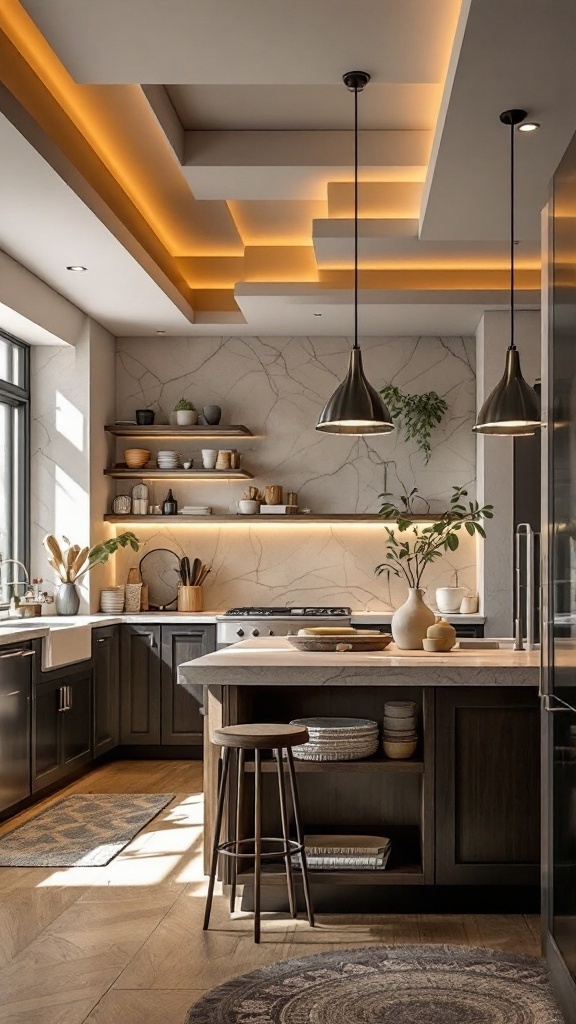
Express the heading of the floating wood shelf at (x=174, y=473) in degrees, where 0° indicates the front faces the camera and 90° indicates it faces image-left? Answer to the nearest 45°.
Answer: approximately 0°

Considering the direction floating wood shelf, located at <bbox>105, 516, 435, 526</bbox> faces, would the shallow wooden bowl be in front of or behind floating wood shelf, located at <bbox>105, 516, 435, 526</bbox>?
in front

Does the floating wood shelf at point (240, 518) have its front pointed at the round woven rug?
yes

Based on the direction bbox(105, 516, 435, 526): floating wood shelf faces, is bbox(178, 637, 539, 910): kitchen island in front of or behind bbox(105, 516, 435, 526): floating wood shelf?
in front

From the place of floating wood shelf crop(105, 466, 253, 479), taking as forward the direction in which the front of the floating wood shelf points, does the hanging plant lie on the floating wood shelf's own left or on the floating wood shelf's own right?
on the floating wood shelf's own left

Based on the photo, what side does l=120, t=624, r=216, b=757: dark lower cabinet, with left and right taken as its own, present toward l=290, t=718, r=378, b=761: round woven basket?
front

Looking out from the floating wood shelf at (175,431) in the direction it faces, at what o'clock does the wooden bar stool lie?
The wooden bar stool is roughly at 12 o'clock from the floating wood shelf.

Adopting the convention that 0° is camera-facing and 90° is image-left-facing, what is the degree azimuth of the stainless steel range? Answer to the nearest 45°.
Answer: approximately 0°

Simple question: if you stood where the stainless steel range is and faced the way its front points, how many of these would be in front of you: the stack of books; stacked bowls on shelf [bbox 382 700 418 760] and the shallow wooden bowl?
3
